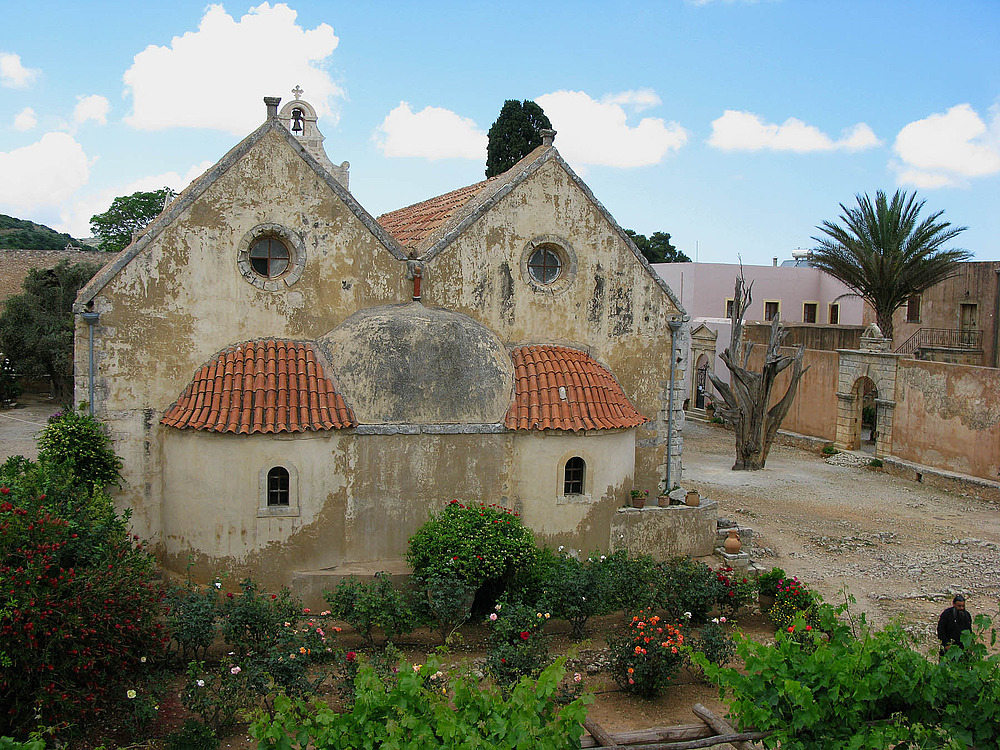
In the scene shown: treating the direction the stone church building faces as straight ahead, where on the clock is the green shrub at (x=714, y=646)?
The green shrub is roughly at 4 o'clock from the stone church building.

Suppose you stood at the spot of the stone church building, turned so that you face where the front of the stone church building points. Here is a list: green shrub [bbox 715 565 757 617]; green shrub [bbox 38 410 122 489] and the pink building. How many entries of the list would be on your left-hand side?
1

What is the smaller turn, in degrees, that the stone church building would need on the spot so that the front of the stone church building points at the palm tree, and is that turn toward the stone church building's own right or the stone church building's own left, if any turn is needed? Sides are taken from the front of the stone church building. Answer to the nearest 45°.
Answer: approximately 45° to the stone church building's own right

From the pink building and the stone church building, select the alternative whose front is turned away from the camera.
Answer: the stone church building

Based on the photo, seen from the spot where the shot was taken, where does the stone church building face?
facing away from the viewer

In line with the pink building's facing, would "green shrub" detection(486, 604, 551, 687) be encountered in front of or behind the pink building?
in front

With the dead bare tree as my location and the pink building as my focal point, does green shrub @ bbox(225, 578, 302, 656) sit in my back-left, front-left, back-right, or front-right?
back-left

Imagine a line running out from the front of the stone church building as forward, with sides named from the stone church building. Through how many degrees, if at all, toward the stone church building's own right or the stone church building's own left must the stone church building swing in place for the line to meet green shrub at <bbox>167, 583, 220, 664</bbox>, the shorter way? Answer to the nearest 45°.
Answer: approximately 135° to the stone church building's own left

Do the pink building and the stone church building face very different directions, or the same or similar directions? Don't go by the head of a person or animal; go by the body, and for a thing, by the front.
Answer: very different directions

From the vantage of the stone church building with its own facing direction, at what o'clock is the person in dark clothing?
The person in dark clothing is roughly at 4 o'clock from the stone church building.

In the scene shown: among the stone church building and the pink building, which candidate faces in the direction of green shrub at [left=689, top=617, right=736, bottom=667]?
the pink building

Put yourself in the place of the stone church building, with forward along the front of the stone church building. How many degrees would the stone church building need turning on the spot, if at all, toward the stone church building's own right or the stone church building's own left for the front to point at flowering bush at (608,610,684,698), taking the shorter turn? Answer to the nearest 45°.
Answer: approximately 135° to the stone church building's own right

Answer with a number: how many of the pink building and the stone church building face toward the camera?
1

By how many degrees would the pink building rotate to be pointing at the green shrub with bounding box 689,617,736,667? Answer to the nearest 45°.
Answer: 0° — it already faces it

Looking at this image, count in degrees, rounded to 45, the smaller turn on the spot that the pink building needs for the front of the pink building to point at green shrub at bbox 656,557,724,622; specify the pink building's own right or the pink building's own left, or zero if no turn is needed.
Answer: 0° — it already faces it

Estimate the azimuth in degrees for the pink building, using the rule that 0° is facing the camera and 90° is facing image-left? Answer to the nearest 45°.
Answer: approximately 0°

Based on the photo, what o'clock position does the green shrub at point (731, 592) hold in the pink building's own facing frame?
The green shrub is roughly at 12 o'clock from the pink building.
